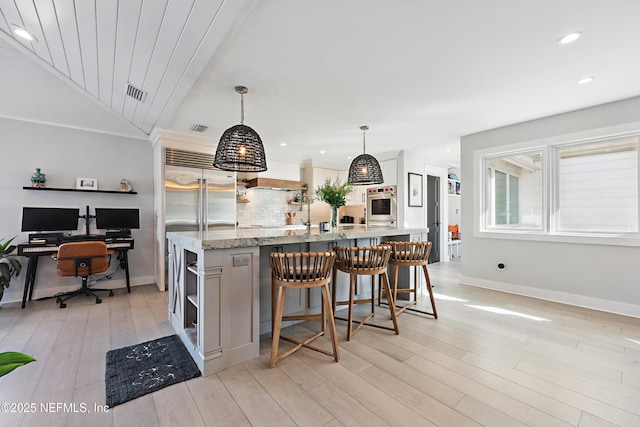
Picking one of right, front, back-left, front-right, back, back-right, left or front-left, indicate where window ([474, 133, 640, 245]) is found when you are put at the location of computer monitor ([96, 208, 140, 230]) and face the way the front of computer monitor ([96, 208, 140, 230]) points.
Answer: front-left

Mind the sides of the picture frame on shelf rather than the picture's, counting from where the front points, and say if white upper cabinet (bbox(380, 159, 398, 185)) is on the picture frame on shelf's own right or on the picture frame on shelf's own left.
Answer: on the picture frame on shelf's own left

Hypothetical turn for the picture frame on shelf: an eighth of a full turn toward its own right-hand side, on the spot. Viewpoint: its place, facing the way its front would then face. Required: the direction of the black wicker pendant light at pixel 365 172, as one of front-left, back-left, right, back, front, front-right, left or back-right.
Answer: left

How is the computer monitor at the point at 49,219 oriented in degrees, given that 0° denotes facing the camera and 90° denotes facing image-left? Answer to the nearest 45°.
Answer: approximately 0°

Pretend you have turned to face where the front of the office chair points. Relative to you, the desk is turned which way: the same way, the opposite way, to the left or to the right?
the opposite way

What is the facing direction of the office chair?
away from the camera

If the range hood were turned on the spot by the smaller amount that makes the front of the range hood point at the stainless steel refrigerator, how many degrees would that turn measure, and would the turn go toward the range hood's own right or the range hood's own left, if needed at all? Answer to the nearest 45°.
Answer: approximately 90° to the range hood's own right

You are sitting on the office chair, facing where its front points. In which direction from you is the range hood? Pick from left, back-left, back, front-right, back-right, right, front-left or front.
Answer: right
